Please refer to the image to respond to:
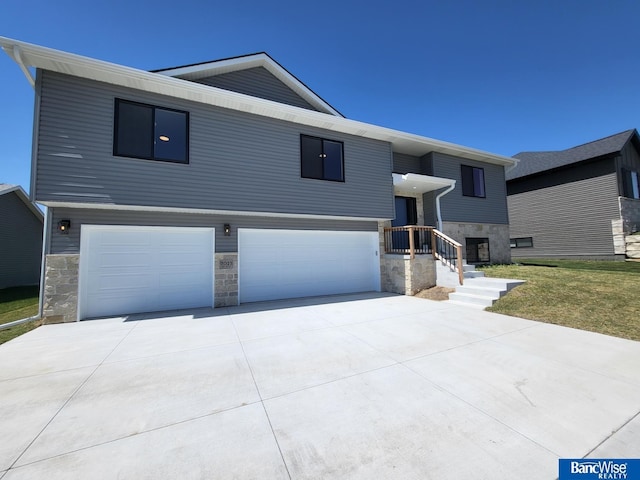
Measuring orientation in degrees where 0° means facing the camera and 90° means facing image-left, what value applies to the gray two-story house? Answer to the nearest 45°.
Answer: approximately 315°

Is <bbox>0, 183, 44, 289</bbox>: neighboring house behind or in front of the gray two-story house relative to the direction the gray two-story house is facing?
behind
